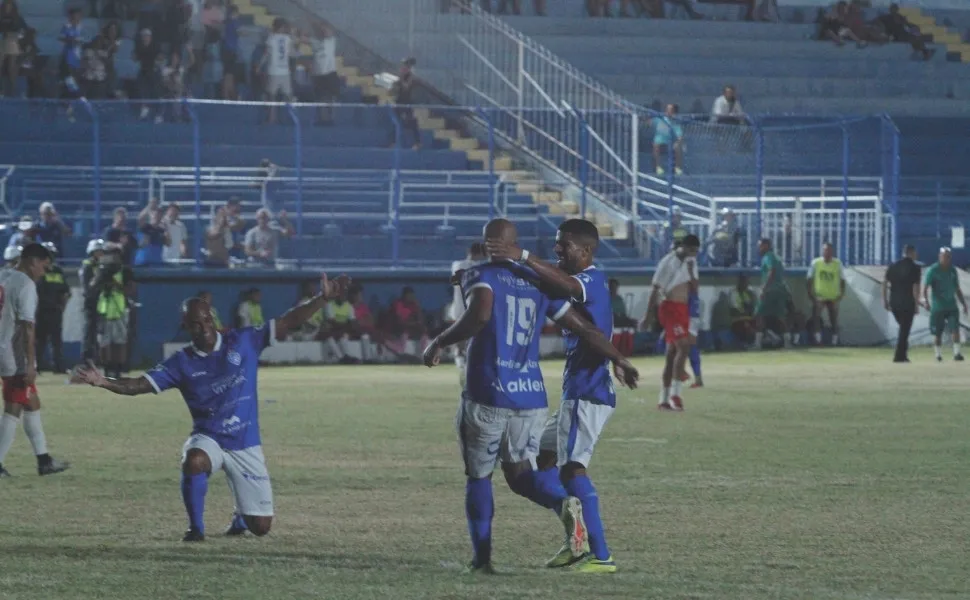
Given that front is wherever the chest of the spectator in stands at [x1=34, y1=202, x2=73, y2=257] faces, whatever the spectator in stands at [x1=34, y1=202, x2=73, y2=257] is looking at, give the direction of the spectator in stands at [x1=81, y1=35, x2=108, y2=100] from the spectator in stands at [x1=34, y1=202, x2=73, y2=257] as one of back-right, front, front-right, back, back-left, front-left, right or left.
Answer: back

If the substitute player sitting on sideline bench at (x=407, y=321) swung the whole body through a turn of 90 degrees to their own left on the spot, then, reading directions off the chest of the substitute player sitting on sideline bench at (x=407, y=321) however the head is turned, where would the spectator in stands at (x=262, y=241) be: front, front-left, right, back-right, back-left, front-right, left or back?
back

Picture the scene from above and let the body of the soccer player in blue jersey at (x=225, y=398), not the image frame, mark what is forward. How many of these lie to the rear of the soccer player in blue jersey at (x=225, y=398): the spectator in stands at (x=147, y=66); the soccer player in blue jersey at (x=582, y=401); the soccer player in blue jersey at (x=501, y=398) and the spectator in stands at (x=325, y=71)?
2

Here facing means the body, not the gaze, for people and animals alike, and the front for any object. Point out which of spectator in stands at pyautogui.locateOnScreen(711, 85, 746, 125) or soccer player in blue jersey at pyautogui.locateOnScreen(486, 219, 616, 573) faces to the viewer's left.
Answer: the soccer player in blue jersey

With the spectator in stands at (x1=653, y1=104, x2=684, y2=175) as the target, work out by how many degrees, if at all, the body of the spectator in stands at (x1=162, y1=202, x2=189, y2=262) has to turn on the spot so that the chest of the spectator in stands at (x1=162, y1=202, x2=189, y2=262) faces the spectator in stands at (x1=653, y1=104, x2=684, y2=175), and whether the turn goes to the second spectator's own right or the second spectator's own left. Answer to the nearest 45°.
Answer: approximately 90° to the second spectator's own left

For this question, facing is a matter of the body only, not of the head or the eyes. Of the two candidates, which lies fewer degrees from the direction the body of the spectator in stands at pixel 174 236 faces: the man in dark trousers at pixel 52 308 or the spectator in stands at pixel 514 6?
the man in dark trousers
